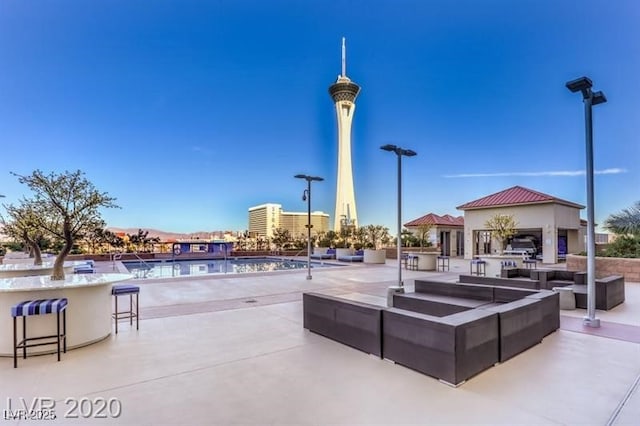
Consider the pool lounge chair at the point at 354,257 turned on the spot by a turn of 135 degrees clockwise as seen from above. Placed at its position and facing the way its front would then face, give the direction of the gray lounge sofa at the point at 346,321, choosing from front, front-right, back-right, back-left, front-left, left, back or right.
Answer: back-right

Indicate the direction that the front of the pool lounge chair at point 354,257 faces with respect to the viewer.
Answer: facing to the left of the viewer

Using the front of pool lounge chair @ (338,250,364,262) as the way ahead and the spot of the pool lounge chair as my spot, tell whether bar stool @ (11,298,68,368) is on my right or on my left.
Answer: on my left

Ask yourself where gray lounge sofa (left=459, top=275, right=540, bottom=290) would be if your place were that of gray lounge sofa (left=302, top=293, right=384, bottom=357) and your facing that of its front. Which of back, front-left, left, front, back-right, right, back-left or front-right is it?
front

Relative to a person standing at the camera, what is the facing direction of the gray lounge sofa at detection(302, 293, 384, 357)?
facing away from the viewer and to the right of the viewer

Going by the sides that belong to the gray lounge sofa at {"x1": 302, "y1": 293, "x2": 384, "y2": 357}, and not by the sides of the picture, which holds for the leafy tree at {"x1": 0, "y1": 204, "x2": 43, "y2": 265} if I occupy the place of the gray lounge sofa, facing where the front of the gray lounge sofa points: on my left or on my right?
on my left

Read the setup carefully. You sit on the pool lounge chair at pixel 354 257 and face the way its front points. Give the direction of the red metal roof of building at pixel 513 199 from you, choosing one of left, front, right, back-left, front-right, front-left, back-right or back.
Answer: back
